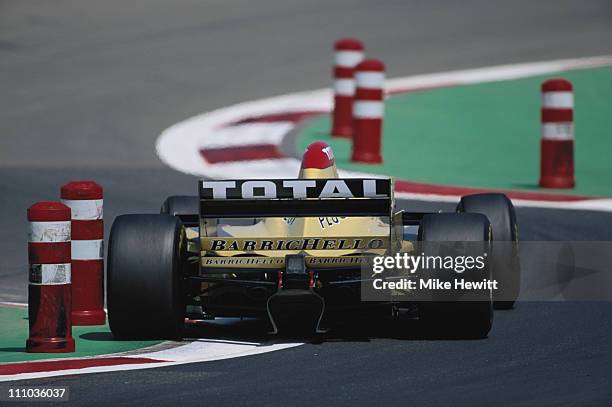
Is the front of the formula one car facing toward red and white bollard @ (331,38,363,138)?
yes

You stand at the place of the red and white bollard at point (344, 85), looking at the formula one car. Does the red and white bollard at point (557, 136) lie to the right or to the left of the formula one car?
left

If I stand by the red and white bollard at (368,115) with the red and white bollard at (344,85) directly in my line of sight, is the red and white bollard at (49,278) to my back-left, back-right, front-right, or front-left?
back-left

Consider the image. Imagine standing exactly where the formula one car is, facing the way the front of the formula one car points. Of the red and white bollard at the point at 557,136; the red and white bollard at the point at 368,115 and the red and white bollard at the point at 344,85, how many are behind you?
0

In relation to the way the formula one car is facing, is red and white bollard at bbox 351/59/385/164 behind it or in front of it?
in front

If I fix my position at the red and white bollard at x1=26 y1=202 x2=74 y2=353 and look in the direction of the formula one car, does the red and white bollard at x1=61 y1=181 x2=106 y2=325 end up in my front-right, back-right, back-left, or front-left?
front-left

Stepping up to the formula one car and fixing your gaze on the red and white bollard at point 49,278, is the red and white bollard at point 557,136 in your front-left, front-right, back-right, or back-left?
back-right

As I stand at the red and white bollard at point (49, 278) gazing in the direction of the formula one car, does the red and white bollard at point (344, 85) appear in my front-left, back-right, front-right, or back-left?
front-left

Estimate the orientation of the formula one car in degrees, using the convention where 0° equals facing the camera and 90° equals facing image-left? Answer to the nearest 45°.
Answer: approximately 180°

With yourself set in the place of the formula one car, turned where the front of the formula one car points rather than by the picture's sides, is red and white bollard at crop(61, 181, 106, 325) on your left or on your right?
on your left

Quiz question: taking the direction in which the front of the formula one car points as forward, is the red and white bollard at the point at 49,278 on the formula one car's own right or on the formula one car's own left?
on the formula one car's own left
